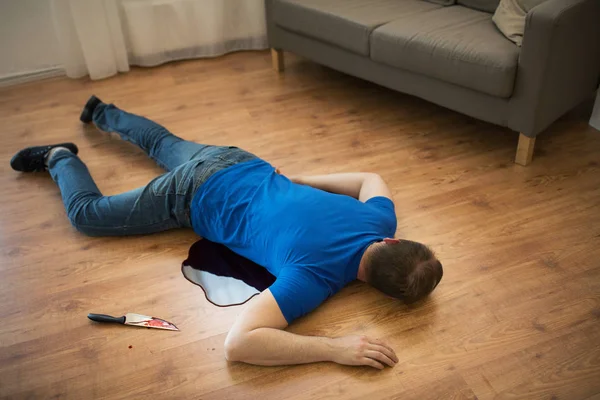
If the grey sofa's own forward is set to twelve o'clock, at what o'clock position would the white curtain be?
The white curtain is roughly at 2 o'clock from the grey sofa.

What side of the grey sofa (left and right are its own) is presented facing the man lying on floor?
front

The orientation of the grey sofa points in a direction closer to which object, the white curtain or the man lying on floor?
the man lying on floor

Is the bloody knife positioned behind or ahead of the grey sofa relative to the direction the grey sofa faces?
ahead

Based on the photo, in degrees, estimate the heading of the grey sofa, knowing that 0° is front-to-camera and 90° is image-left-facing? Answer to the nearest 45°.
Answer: approximately 45°

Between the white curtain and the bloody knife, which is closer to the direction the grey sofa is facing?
the bloody knife
